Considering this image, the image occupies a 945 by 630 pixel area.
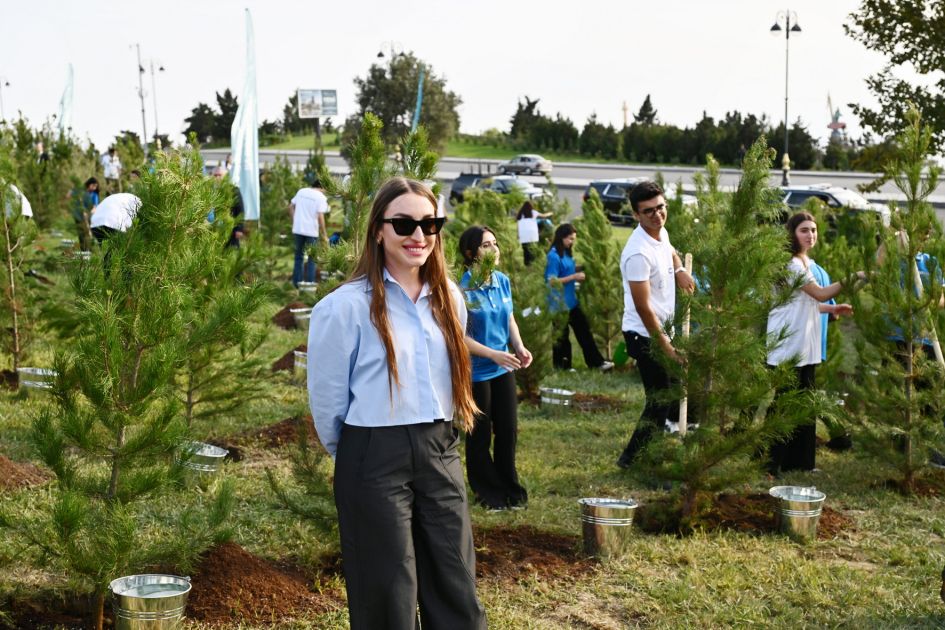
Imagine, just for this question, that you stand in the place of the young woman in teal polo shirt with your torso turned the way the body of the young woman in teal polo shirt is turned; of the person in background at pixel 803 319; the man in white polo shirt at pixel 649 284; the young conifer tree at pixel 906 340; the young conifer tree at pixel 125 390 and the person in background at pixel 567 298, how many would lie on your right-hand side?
1

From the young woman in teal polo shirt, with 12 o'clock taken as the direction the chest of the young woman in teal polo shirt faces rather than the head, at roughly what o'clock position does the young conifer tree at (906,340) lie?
The young conifer tree is roughly at 10 o'clock from the young woman in teal polo shirt.

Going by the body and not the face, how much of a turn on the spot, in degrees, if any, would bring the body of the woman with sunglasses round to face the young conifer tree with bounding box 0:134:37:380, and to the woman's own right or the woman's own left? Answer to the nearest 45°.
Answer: approximately 180°

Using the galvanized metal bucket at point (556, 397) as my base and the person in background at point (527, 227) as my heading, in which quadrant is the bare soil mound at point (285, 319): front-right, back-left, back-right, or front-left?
front-left

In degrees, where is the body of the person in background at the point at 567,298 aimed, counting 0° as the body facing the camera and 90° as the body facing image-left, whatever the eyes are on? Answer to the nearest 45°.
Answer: approximately 270°

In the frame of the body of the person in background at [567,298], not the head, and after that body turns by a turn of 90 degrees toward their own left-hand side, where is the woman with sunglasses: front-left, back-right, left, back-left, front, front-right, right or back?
back

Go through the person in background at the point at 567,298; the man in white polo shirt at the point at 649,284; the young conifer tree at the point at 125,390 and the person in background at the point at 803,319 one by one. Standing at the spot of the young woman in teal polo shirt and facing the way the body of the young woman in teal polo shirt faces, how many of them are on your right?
1

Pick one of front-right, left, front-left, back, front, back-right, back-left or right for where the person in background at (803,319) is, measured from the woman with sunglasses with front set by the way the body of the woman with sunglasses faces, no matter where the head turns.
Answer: left

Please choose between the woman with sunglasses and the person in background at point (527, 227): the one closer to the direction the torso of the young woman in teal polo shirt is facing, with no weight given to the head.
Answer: the woman with sunglasses

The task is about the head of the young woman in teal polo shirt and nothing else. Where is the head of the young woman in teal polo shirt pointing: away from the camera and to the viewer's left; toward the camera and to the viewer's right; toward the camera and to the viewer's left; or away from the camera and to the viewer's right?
toward the camera and to the viewer's right

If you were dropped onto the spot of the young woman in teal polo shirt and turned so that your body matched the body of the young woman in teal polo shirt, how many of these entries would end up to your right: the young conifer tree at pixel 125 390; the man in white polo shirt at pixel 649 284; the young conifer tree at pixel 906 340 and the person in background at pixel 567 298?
1

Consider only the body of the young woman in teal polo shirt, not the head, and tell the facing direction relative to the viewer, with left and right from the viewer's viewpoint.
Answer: facing the viewer and to the right of the viewer
